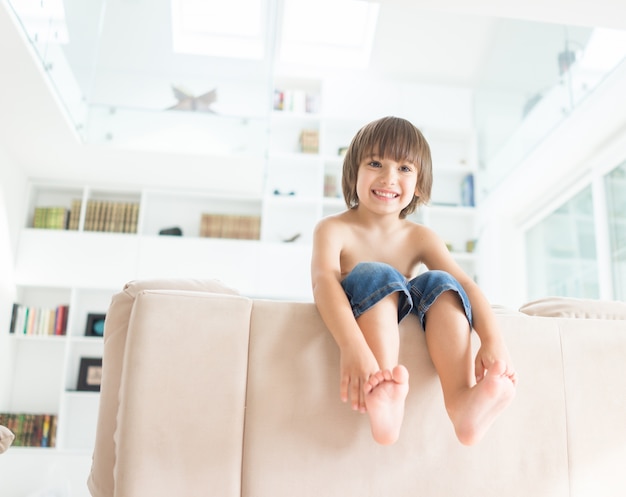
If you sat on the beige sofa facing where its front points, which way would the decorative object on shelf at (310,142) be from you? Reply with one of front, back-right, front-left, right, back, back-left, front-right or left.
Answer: front

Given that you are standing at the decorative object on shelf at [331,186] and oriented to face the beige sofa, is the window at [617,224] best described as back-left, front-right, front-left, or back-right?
front-left

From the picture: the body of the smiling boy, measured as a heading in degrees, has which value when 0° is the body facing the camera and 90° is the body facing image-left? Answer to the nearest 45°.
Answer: approximately 0°

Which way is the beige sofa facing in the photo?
away from the camera

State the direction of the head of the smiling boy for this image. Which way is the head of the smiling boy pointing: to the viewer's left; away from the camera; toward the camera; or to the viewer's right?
toward the camera

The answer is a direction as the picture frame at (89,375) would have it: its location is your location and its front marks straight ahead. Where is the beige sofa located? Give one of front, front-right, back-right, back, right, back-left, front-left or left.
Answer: front

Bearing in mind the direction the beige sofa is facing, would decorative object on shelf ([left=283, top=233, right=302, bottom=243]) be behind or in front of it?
in front

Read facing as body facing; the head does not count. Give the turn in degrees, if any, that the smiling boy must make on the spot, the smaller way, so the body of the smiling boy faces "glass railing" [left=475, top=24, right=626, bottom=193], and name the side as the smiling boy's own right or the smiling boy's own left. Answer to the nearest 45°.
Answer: approximately 180°

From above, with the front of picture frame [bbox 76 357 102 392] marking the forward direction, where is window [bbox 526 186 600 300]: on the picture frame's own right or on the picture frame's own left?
on the picture frame's own left

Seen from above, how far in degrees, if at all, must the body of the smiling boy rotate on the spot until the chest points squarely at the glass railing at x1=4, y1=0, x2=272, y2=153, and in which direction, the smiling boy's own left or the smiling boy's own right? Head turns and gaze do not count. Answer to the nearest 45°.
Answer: approximately 135° to the smiling boy's own right

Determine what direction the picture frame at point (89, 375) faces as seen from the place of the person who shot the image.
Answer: facing the viewer
